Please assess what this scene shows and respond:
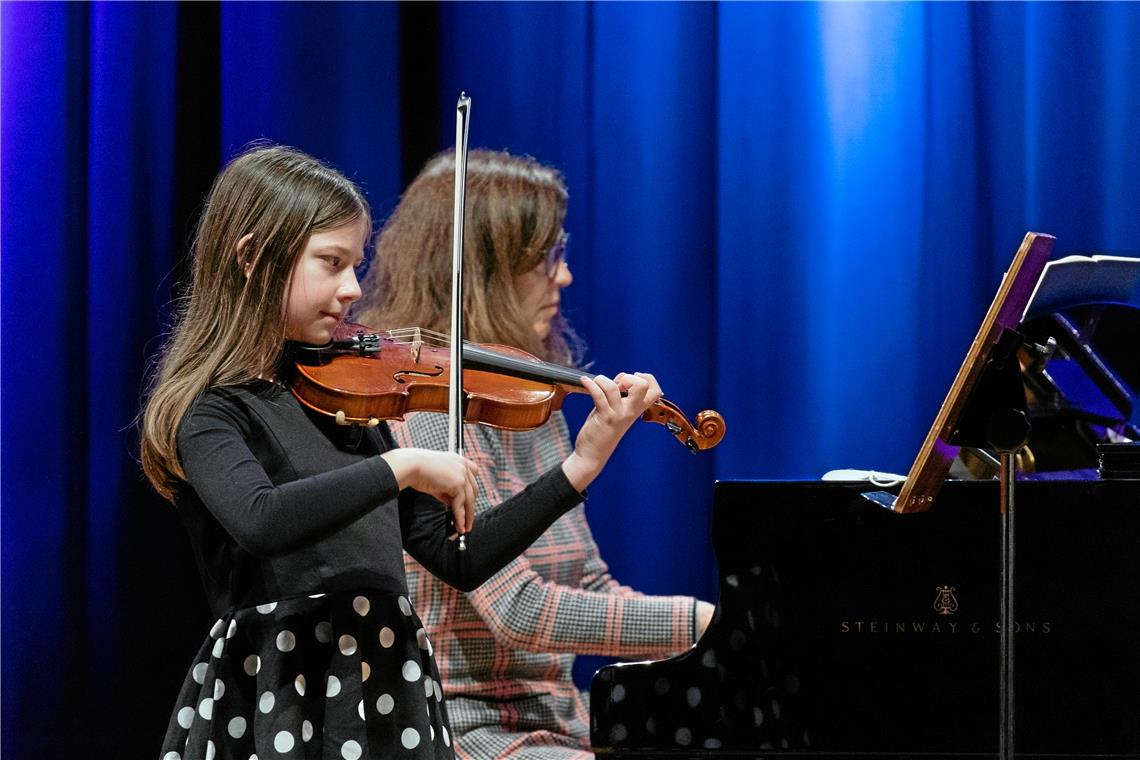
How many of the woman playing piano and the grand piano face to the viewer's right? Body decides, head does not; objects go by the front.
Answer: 1

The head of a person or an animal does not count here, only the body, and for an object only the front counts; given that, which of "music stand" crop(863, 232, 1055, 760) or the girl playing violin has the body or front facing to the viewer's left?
the music stand

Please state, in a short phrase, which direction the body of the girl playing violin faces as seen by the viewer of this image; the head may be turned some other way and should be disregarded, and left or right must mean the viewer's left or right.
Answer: facing the viewer and to the right of the viewer

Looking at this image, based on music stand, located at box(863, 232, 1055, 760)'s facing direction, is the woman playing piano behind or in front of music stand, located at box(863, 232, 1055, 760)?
in front

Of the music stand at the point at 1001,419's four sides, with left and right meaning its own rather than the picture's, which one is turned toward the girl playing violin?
front

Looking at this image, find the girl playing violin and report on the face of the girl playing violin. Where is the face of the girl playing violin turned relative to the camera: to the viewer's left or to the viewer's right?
to the viewer's right

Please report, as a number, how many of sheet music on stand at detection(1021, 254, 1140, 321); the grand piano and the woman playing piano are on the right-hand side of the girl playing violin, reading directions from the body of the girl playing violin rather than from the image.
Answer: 0

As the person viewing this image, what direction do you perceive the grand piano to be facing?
facing to the left of the viewer

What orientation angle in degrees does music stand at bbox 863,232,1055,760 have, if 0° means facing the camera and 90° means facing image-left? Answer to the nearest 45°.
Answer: approximately 90°

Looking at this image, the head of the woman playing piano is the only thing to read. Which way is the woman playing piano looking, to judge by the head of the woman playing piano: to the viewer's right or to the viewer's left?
to the viewer's right

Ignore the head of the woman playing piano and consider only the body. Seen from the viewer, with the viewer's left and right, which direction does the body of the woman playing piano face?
facing to the right of the viewer

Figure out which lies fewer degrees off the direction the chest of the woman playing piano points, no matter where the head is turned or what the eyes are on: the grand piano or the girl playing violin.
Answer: the grand piano

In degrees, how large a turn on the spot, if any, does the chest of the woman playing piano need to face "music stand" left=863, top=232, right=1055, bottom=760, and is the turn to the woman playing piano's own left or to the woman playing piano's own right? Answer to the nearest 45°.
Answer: approximately 45° to the woman playing piano's own right
